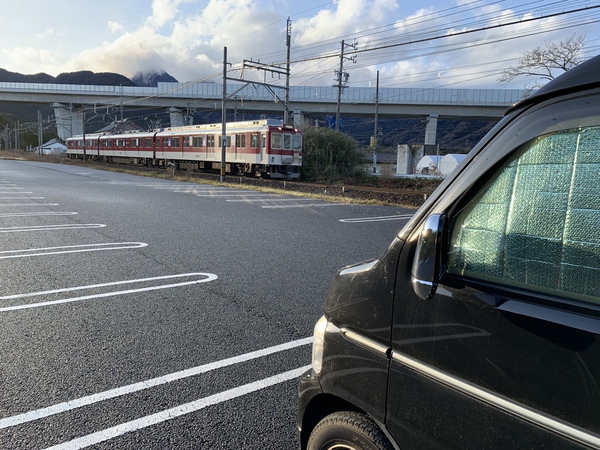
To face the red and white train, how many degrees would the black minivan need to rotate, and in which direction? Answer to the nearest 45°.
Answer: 0° — it already faces it

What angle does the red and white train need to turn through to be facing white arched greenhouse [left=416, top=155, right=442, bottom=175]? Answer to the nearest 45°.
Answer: approximately 45° to its left

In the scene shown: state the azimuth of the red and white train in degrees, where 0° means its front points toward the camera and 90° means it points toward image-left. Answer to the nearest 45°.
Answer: approximately 315°

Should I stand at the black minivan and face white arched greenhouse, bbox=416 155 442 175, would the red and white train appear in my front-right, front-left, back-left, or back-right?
front-left

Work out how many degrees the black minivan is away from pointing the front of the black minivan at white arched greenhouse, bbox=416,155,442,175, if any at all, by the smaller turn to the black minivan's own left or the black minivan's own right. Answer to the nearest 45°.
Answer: approximately 45° to the black minivan's own right

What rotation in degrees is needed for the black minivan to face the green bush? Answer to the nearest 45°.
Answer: approximately 45° to its right

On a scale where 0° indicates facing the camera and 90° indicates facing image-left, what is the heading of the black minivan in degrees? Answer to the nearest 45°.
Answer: approximately 135°

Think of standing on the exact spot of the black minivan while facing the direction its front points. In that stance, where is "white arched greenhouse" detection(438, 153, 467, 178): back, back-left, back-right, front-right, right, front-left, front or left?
front-right

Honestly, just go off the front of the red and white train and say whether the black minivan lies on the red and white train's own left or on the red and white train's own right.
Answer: on the red and white train's own right

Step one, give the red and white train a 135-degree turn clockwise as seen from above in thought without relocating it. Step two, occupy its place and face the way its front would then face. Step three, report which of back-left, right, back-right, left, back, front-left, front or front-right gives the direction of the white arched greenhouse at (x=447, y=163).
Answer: back
